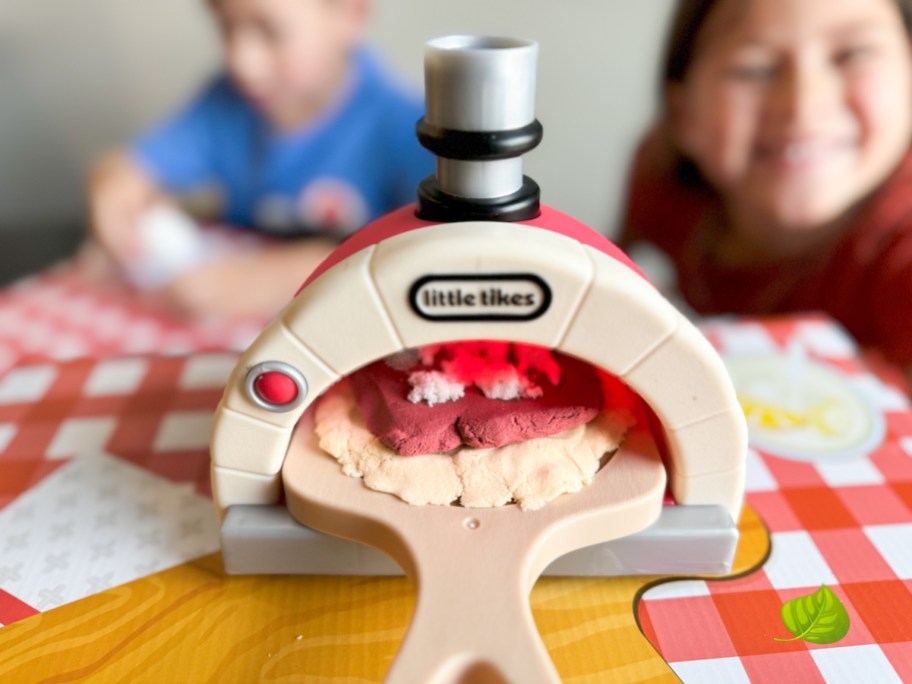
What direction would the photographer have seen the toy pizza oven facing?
facing the viewer

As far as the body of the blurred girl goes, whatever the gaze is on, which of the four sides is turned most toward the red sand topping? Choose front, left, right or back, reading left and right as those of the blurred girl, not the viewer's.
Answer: front

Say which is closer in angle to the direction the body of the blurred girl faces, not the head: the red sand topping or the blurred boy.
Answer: the red sand topping

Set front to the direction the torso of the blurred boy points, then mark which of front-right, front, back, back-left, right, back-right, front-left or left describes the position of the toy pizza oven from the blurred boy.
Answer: front-left

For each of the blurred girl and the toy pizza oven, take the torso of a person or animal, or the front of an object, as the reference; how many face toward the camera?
2

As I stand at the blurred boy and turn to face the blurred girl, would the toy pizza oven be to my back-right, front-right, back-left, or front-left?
front-right

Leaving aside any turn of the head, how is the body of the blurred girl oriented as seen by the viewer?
toward the camera

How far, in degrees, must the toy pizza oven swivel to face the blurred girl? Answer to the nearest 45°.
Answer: approximately 135° to its left

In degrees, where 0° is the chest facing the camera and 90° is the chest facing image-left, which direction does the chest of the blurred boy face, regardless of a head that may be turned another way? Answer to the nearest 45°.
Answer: approximately 45°
